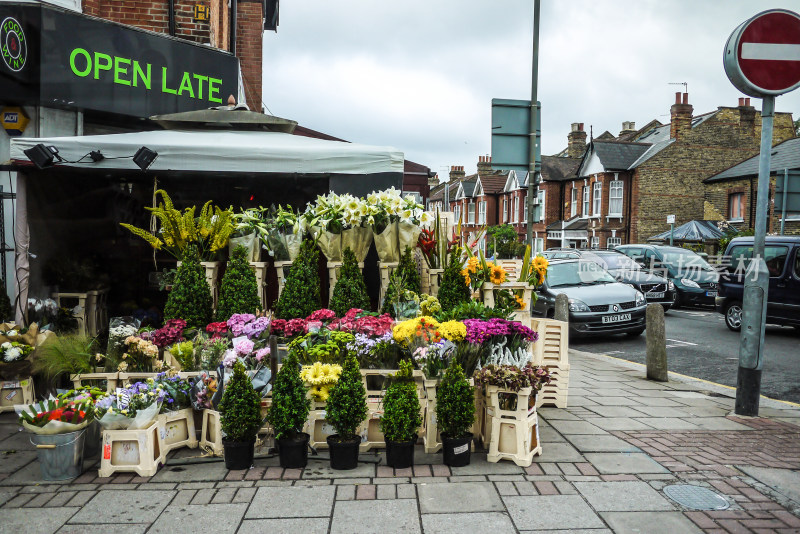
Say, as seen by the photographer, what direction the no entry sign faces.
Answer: facing the viewer and to the right of the viewer

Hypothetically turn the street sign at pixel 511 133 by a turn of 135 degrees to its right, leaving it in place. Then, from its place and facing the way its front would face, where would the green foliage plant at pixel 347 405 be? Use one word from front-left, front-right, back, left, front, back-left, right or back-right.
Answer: front-right

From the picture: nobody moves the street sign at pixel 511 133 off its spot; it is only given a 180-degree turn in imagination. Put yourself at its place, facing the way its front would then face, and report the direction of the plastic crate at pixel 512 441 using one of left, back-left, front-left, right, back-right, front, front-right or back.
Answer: front

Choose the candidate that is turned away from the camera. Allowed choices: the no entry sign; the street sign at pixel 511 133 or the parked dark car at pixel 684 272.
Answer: the street sign

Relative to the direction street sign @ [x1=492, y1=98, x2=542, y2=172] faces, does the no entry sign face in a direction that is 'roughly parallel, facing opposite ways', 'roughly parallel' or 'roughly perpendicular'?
roughly parallel, facing opposite ways

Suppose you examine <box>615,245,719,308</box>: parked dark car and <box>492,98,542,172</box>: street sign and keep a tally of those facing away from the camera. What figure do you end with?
1

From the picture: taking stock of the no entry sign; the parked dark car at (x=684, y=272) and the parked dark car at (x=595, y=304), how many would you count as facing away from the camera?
0

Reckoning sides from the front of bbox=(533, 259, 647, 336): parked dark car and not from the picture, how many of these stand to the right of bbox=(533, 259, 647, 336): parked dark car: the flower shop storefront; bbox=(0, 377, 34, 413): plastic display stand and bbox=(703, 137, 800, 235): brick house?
2

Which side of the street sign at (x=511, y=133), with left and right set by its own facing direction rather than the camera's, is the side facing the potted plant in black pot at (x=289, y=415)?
back

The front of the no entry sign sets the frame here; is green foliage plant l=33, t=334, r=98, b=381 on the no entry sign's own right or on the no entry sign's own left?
on the no entry sign's own right

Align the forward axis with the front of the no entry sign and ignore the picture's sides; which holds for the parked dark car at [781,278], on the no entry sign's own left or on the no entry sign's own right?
on the no entry sign's own left

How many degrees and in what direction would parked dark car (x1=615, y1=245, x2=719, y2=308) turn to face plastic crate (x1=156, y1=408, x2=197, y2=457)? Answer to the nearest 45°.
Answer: approximately 45° to its right

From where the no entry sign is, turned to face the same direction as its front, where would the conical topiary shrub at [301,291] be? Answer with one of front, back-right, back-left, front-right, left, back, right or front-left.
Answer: right

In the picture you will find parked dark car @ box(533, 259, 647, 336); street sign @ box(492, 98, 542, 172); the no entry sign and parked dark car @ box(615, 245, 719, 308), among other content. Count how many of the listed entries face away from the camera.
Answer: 1

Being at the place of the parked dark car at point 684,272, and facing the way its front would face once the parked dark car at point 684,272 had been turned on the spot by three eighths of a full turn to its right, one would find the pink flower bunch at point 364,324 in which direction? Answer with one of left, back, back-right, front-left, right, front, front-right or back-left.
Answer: left

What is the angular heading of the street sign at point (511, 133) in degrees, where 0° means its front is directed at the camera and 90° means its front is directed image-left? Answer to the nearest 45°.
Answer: approximately 180°

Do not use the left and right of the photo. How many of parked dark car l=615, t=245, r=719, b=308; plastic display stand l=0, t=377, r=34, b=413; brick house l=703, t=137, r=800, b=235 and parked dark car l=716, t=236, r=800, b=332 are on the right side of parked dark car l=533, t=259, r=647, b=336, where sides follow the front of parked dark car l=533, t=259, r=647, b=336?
1

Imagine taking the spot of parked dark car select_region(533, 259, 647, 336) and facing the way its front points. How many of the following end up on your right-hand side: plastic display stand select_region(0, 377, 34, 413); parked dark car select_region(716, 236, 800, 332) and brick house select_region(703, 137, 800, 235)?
1

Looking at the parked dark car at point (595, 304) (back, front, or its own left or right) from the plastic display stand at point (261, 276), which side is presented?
right
